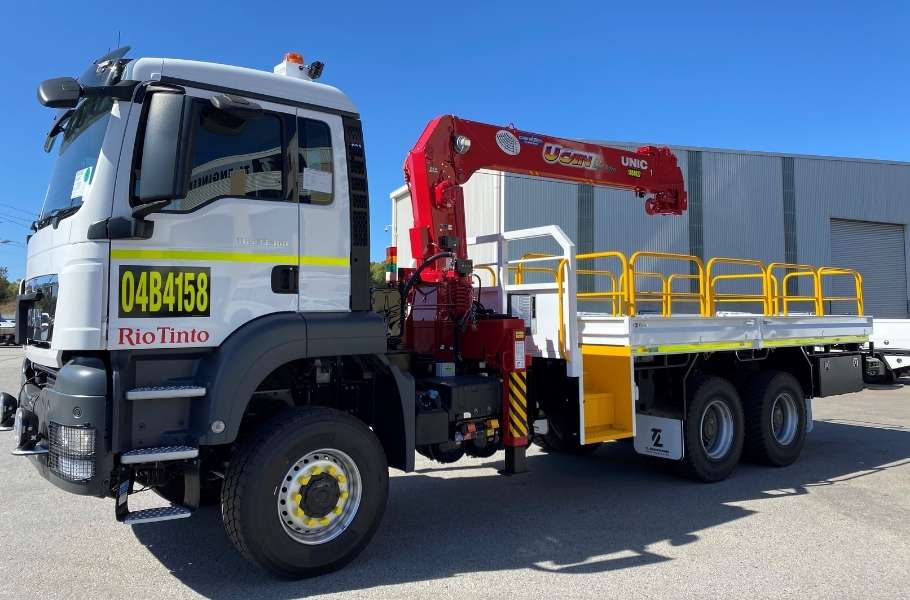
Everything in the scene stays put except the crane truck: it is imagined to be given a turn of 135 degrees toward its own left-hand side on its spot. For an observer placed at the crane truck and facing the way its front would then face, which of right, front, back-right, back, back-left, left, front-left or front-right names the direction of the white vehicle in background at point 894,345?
front-left

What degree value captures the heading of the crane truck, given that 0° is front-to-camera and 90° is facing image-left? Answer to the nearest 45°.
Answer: approximately 45°
